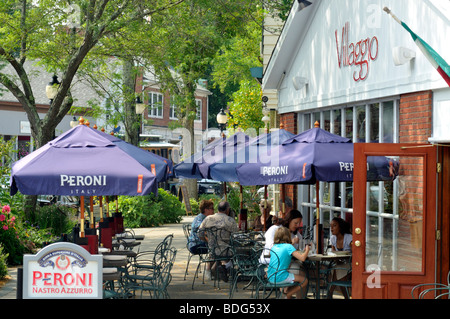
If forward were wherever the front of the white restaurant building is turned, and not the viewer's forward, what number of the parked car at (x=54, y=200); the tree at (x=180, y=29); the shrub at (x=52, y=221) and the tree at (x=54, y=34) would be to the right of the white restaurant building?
4

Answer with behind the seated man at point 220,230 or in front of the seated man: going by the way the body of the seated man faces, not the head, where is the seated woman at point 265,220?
in front

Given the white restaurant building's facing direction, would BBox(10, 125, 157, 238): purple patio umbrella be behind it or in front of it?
in front

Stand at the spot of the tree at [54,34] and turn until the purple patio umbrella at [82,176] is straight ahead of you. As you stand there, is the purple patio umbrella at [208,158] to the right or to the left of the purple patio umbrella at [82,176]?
left

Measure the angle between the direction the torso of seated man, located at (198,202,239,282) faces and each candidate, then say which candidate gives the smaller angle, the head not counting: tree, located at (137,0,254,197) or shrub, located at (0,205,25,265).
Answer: the tree

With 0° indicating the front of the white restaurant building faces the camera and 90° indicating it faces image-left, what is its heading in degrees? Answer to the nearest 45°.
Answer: approximately 45°

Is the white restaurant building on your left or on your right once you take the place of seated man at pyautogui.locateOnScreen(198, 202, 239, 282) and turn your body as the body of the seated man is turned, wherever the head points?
on your right
